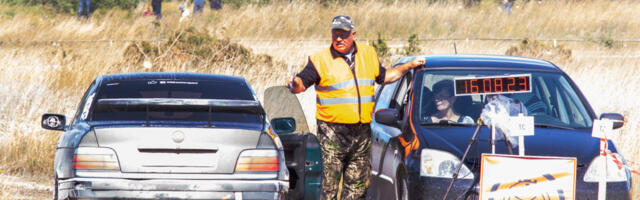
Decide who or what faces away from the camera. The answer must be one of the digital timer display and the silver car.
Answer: the silver car

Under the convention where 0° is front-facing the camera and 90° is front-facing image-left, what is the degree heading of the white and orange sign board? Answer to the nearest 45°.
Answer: approximately 0°

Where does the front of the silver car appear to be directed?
away from the camera

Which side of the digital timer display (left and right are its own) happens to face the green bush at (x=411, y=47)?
back

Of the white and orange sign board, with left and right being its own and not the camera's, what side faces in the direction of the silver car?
right

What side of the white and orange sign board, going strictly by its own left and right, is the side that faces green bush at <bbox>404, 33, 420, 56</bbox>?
back

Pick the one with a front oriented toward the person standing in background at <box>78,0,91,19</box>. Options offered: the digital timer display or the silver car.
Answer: the silver car
